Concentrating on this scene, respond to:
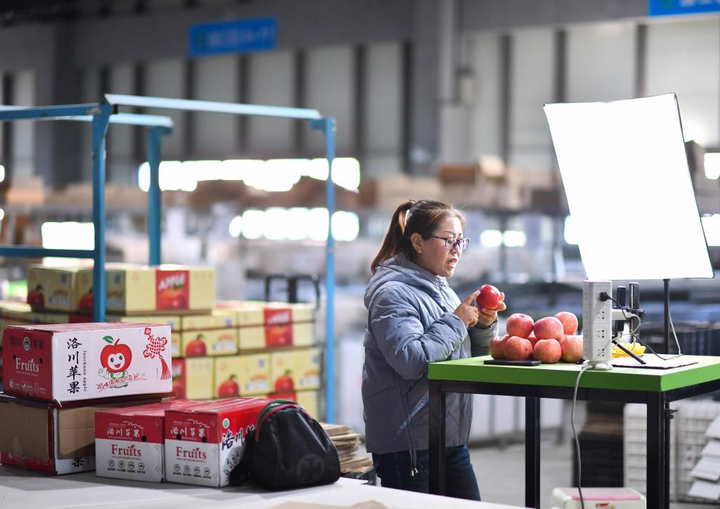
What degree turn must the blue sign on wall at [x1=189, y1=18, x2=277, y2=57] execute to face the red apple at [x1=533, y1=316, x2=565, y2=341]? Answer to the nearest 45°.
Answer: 0° — it already faces it

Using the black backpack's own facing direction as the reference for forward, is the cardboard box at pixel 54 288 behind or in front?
behind

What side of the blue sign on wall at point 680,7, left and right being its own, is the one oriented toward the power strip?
front

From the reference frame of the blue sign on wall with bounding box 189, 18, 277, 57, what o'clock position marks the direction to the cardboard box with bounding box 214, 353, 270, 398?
The cardboard box is roughly at 12 o'clock from the blue sign on wall.

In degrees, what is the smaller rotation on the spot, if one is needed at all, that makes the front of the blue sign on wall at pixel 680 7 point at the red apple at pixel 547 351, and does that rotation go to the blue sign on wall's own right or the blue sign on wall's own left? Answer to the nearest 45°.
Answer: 0° — it already faces it

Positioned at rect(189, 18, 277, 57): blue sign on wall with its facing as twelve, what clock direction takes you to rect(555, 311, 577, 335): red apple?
The red apple is roughly at 12 o'clock from the blue sign on wall.

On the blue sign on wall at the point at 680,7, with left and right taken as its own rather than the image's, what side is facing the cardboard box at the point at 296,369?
front

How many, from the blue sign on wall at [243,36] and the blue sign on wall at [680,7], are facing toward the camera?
2
